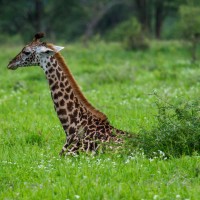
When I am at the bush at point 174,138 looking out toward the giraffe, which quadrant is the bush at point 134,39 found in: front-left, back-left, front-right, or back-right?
front-right

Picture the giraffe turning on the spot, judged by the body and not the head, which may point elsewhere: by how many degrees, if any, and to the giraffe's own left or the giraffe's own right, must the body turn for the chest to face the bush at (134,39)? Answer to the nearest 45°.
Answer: approximately 90° to the giraffe's own right

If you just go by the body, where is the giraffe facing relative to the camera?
to the viewer's left

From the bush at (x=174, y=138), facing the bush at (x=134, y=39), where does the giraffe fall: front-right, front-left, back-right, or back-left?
front-left

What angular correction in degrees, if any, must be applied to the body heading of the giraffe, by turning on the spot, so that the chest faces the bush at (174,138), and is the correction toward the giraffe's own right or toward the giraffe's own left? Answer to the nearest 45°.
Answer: approximately 135° to the giraffe's own left
